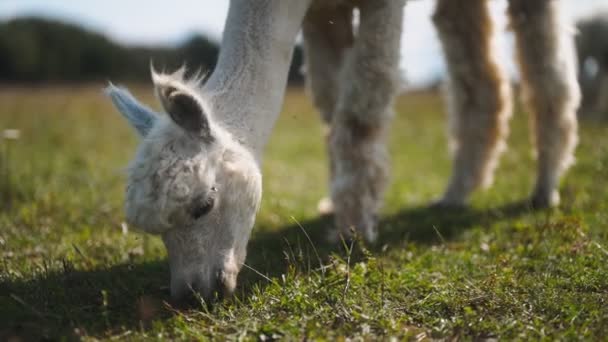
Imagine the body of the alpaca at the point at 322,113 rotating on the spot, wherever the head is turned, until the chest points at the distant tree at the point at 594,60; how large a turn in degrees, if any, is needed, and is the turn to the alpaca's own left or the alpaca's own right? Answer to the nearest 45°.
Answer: approximately 180°

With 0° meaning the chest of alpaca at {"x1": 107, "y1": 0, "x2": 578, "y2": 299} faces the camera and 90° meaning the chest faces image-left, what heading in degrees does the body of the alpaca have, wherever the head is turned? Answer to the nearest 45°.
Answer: approximately 45°
